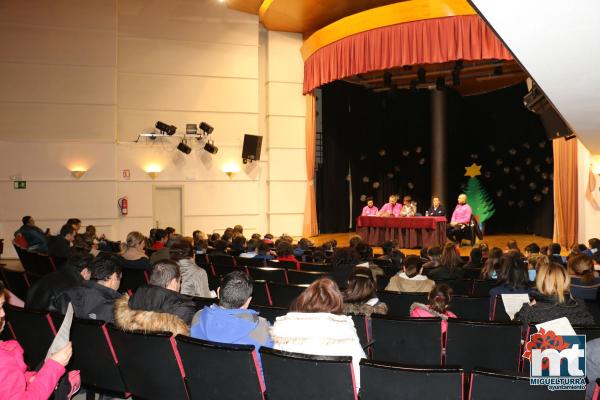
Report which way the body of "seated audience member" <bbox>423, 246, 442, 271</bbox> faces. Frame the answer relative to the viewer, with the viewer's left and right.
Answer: facing away from the viewer

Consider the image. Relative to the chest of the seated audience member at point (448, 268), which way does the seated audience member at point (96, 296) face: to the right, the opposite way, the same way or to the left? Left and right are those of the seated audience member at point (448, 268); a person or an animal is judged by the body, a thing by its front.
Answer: the same way

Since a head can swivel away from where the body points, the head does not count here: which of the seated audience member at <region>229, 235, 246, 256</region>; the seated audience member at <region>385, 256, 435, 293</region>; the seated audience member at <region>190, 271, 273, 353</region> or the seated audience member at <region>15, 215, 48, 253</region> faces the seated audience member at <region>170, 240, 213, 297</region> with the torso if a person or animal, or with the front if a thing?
the seated audience member at <region>190, 271, 273, 353</region>

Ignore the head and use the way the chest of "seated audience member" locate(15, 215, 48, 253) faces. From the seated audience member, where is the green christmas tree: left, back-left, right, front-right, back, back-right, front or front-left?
front-right

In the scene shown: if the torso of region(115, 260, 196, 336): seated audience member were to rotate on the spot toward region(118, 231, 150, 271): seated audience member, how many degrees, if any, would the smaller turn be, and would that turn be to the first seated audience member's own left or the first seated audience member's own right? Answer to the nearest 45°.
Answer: approximately 45° to the first seated audience member's own left

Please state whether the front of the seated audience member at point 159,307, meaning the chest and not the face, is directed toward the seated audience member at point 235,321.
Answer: no

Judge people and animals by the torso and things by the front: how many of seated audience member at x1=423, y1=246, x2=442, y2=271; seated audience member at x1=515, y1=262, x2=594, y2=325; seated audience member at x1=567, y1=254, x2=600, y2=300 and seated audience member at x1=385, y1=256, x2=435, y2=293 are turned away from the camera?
4

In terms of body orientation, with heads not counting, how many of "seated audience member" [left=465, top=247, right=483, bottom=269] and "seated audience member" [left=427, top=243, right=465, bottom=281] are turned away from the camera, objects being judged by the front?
2

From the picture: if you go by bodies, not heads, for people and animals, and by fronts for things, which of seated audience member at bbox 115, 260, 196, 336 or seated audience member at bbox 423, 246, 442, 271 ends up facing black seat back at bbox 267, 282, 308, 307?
seated audience member at bbox 115, 260, 196, 336

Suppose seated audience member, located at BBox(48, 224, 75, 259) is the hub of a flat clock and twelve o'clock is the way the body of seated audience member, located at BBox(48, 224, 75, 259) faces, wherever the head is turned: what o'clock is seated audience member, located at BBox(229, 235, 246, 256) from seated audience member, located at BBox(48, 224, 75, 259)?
seated audience member, located at BBox(229, 235, 246, 256) is roughly at 12 o'clock from seated audience member, located at BBox(48, 224, 75, 259).

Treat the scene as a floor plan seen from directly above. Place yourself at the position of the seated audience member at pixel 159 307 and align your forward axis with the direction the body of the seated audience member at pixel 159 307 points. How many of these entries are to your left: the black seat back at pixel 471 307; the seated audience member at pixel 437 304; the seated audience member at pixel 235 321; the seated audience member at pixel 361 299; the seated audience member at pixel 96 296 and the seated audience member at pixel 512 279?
1

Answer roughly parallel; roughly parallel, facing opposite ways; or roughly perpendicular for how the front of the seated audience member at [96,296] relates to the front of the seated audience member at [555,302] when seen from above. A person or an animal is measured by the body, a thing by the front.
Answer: roughly parallel

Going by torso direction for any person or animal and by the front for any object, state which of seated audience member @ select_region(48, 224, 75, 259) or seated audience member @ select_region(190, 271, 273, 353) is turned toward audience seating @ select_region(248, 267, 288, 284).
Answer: seated audience member @ select_region(190, 271, 273, 353)

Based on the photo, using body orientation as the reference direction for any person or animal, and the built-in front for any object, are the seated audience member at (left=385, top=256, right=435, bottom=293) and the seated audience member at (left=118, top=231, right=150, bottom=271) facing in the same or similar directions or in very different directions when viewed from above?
same or similar directions

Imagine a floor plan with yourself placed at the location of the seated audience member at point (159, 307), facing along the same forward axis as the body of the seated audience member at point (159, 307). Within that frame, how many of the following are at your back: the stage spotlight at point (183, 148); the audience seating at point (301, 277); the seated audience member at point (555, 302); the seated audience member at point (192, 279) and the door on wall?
0

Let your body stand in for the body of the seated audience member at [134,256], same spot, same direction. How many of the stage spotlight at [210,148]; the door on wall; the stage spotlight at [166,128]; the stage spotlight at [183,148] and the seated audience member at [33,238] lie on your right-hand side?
0

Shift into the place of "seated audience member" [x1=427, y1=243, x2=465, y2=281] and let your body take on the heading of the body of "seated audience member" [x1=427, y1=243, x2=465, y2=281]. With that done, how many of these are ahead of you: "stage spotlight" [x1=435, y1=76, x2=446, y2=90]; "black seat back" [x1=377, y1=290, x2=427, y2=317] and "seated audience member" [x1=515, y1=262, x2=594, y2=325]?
1

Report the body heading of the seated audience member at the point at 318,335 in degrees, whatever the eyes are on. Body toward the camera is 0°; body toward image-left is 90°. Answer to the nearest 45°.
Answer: approximately 180°

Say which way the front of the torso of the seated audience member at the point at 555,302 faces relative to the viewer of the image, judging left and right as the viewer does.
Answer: facing away from the viewer

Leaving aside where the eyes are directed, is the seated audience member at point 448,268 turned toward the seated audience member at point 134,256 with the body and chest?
no

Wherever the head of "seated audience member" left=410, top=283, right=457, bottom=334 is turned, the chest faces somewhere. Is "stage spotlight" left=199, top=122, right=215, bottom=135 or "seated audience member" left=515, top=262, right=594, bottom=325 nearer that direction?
the stage spotlight

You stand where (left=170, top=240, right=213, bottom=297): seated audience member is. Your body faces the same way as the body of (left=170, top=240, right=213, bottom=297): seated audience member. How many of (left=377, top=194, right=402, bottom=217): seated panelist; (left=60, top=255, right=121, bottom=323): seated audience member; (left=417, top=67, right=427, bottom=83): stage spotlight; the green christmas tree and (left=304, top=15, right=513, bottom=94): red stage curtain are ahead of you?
4

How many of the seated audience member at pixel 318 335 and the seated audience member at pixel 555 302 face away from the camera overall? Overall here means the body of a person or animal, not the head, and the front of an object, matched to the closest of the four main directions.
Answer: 2
